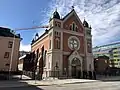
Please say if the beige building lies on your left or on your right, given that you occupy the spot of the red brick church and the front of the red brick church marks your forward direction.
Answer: on your right

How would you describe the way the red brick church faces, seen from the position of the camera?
facing the viewer and to the right of the viewer
